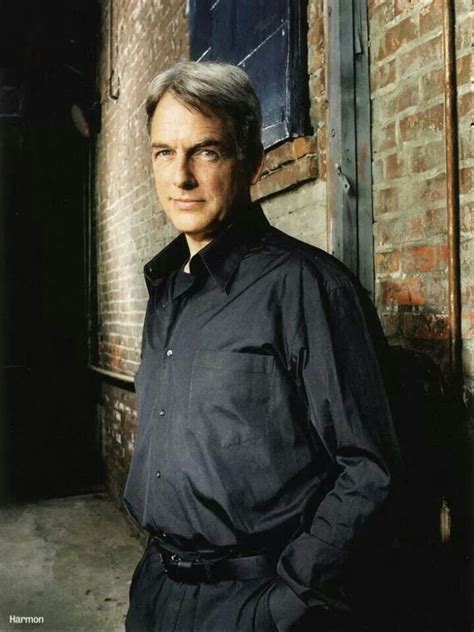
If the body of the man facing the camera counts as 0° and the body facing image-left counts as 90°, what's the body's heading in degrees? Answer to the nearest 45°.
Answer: approximately 45°
